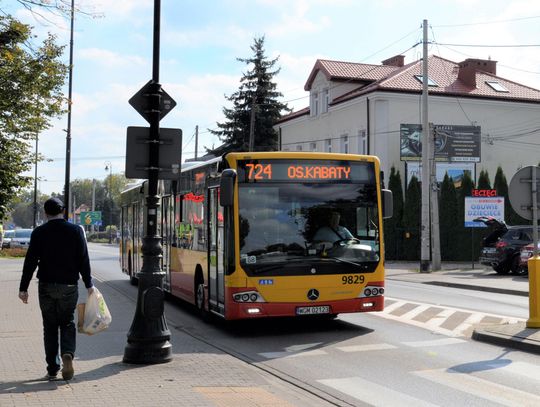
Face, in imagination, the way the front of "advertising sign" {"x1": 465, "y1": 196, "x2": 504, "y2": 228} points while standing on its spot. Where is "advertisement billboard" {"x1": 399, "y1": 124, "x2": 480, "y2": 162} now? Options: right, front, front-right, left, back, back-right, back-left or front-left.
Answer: back

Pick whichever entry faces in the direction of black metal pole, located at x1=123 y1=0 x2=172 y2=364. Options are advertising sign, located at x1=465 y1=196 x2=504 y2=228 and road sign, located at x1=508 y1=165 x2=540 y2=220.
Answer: advertising sign, located at x1=465 y1=196 x2=504 y2=228

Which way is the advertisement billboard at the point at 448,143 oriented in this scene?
toward the camera

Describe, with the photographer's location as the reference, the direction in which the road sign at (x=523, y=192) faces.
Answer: facing away from the viewer

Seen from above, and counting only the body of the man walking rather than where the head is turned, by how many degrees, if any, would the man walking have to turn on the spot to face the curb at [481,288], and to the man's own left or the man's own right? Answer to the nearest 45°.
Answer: approximately 45° to the man's own right

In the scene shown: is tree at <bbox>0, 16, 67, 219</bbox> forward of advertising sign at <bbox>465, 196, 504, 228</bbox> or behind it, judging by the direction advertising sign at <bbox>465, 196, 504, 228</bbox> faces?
forward

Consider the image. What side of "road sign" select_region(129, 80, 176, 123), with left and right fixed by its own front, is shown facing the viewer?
back

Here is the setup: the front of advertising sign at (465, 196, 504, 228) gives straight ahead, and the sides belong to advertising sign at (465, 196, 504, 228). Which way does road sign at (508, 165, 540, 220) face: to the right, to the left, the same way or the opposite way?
the opposite way

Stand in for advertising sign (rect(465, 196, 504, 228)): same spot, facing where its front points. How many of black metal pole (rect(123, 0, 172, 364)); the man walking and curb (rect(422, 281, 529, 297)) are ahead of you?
3

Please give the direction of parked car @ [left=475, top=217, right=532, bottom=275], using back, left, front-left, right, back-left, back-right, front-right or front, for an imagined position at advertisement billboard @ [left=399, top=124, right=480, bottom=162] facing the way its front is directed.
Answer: front

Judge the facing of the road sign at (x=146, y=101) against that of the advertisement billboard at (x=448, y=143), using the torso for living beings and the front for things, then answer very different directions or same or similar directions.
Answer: very different directions

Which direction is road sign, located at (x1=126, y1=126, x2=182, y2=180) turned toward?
away from the camera

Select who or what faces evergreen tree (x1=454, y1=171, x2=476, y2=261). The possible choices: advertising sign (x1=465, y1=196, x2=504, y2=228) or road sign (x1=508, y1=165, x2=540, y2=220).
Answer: road sign (x1=508, y1=165, x2=540, y2=220)

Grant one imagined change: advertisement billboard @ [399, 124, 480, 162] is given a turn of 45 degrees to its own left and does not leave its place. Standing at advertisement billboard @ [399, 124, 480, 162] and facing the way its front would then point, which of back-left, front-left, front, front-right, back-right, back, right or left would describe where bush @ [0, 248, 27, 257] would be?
back-right
